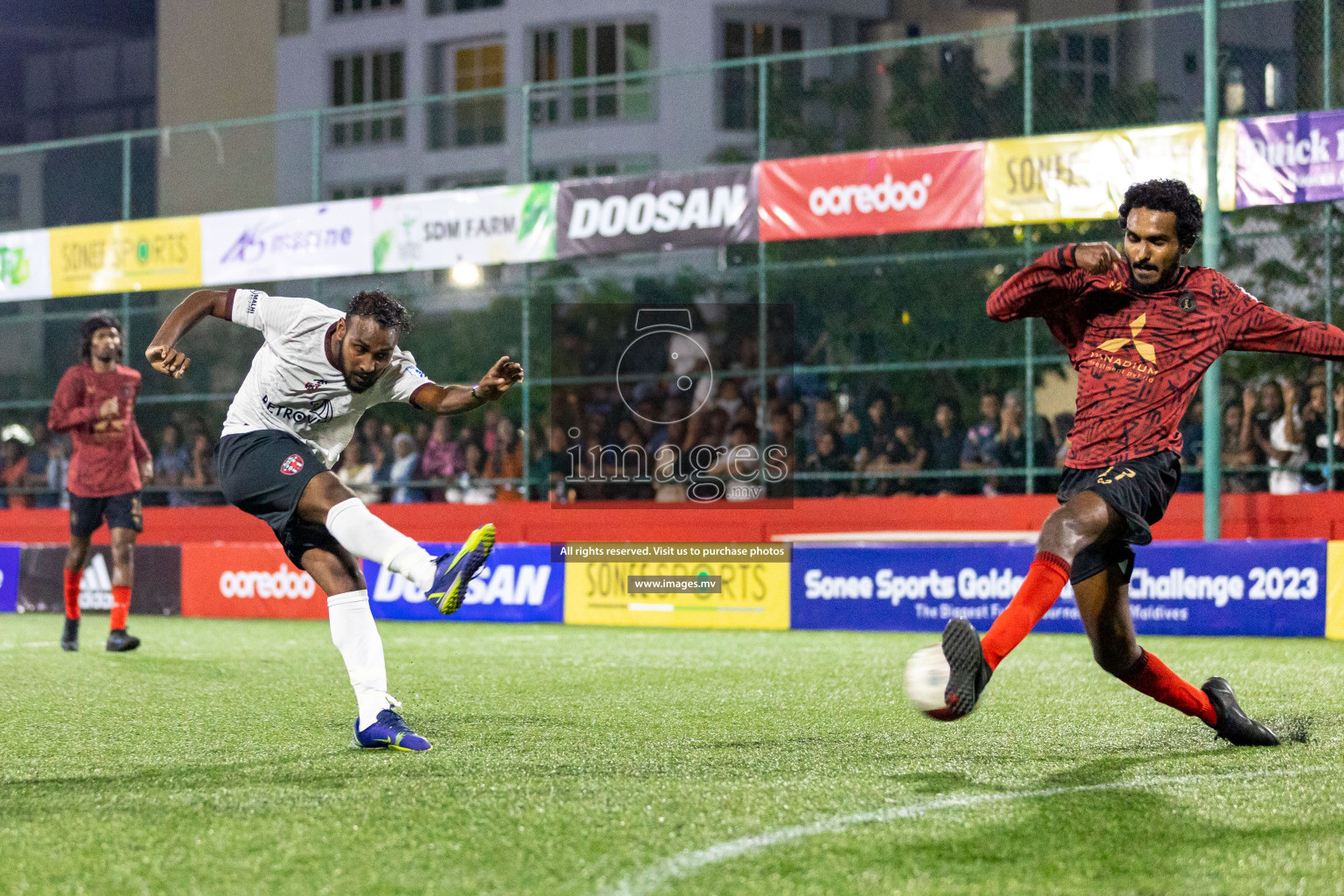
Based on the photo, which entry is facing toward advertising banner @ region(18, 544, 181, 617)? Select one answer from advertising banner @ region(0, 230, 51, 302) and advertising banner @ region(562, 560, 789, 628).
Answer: advertising banner @ region(0, 230, 51, 302)

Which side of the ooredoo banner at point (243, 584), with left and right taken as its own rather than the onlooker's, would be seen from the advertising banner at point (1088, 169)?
left

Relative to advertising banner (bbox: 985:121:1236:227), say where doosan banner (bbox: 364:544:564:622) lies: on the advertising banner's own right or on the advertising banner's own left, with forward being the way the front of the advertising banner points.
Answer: on the advertising banner's own right

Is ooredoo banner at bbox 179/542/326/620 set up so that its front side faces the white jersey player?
yes

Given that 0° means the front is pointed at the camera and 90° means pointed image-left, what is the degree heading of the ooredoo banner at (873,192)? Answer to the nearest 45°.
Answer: approximately 0°

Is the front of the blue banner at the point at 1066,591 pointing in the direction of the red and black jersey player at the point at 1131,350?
yes

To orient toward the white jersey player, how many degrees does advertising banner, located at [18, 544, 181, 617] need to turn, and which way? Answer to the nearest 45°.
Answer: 0° — it already faces them
